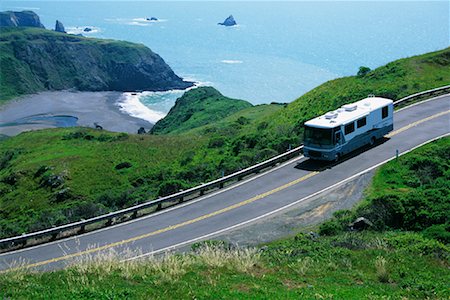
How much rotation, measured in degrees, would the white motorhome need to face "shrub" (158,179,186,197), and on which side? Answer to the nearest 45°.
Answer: approximately 45° to its right

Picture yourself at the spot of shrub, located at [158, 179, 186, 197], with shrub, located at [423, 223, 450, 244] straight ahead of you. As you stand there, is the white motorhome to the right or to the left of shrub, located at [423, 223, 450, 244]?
left

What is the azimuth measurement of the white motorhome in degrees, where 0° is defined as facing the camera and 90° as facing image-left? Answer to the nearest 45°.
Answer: approximately 45°

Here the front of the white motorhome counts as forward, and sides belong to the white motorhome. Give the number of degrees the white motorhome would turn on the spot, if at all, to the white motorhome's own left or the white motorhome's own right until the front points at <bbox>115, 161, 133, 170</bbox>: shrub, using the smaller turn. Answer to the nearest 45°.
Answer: approximately 90° to the white motorhome's own right

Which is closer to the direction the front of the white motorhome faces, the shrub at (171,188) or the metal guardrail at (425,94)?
the shrub

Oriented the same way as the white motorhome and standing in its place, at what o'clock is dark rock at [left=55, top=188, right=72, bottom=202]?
The dark rock is roughly at 2 o'clock from the white motorhome.

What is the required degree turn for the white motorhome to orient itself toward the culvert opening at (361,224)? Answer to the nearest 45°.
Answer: approximately 45° to its left

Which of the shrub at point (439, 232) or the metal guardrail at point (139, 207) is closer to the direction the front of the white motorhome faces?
the metal guardrail
